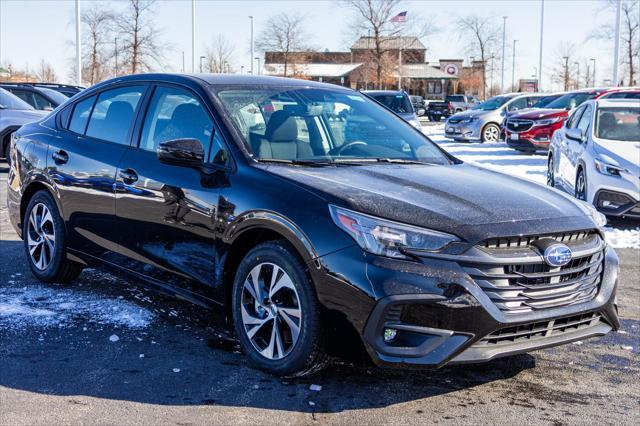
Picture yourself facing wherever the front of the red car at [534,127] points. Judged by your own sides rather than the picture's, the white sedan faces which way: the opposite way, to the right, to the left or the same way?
to the left

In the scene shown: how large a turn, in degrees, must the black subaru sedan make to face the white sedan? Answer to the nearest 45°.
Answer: approximately 90° to its left

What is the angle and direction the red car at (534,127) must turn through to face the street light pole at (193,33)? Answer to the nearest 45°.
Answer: approximately 90° to its right

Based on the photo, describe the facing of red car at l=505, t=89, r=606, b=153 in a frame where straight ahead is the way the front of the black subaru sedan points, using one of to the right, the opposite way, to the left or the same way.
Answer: to the right

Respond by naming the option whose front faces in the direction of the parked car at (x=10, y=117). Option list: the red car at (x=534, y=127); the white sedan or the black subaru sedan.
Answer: the red car

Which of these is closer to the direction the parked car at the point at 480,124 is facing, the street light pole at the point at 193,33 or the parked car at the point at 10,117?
the parked car

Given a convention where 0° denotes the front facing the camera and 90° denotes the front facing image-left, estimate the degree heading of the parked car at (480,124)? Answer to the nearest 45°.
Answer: approximately 45°
